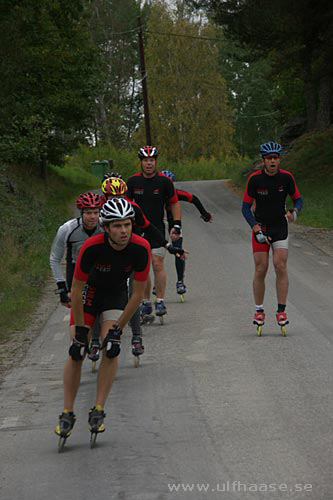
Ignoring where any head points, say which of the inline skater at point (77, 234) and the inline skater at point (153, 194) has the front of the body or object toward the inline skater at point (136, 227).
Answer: the inline skater at point (153, 194)

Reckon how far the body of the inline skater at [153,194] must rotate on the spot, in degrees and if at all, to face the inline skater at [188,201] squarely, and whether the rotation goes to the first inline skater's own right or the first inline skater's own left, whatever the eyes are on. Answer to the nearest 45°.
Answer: approximately 135° to the first inline skater's own left

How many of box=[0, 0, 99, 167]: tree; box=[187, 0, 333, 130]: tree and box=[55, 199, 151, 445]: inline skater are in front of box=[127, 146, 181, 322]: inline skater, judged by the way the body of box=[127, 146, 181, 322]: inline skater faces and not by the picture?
1

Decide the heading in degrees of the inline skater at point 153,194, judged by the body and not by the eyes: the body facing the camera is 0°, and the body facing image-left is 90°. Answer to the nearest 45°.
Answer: approximately 0°

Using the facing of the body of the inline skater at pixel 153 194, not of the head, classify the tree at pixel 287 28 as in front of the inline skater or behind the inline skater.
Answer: behind

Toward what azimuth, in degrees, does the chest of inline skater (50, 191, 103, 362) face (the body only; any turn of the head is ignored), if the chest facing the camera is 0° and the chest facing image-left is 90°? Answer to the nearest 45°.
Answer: approximately 0°

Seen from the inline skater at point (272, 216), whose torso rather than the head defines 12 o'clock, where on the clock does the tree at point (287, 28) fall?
The tree is roughly at 6 o'clock from the inline skater.
